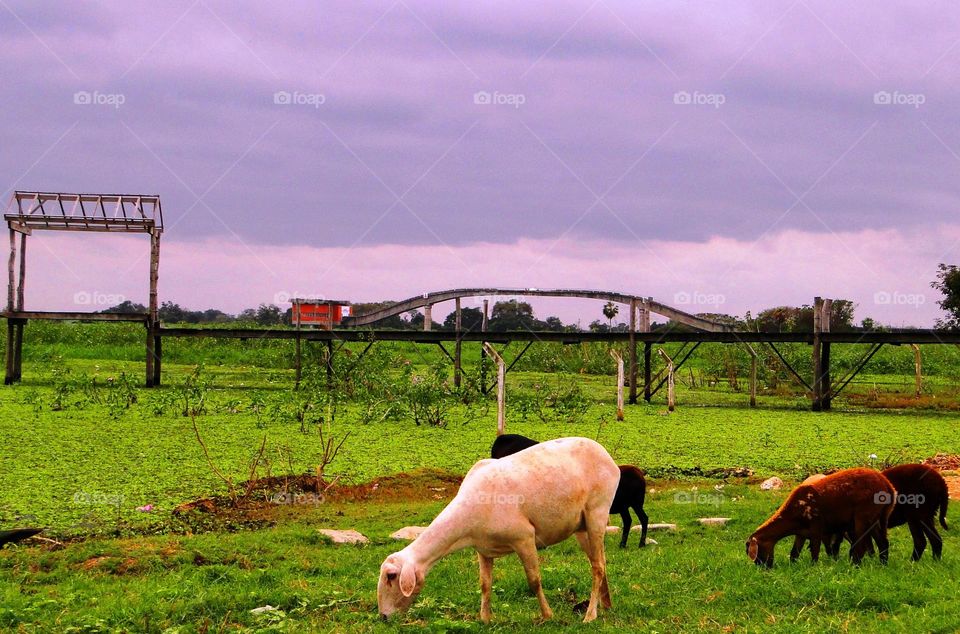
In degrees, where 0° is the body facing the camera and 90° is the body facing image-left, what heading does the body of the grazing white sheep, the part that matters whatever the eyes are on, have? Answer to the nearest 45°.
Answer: approximately 90°

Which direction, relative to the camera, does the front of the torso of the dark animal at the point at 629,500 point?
to the viewer's left

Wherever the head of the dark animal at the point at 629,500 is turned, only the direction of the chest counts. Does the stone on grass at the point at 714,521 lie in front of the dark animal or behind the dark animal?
behind

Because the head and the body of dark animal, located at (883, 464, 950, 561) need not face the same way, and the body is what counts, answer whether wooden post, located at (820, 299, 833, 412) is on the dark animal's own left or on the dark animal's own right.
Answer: on the dark animal's own right

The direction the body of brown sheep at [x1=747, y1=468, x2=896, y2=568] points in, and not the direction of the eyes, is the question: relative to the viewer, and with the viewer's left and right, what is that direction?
facing to the left of the viewer

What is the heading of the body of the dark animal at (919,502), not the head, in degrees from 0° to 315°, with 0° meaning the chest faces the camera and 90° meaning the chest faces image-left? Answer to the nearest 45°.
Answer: approximately 90°

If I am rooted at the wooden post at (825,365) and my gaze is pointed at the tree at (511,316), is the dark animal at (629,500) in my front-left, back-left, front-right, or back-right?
back-left

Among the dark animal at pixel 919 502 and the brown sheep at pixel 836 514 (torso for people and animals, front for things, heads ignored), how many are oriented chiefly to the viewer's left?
2
